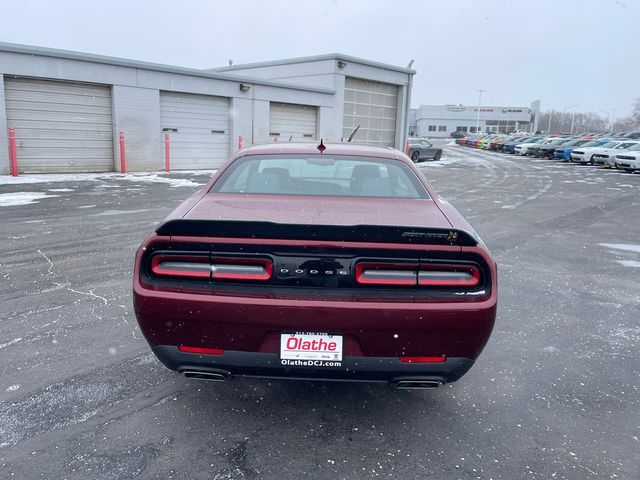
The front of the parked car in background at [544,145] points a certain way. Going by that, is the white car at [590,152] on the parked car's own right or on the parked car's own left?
on the parked car's own left

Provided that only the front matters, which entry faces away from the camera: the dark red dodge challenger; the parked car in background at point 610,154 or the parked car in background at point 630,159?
the dark red dodge challenger

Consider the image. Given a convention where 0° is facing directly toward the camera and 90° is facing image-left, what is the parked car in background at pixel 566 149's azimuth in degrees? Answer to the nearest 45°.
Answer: approximately 45°

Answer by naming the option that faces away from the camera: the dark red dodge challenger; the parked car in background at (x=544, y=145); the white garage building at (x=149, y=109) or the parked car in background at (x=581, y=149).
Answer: the dark red dodge challenger

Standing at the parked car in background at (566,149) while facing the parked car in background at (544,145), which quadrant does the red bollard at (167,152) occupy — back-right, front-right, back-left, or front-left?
back-left

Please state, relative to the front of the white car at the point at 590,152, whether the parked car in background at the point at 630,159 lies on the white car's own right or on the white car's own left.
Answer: on the white car's own left

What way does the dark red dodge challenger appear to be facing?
away from the camera

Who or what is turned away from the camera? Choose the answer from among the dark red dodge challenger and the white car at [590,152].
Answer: the dark red dodge challenger

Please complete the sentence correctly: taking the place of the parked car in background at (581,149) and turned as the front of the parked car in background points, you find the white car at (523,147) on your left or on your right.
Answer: on your right

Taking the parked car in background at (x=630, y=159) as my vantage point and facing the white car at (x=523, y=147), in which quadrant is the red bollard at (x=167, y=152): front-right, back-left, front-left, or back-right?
back-left
